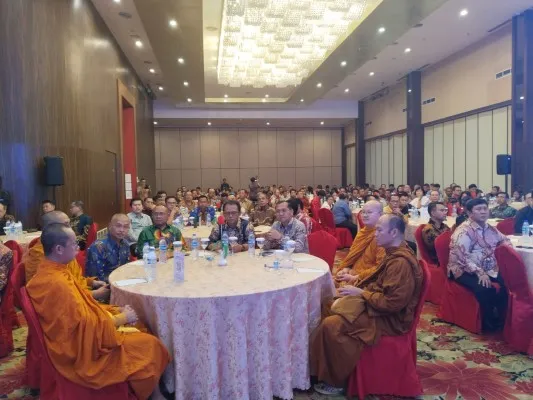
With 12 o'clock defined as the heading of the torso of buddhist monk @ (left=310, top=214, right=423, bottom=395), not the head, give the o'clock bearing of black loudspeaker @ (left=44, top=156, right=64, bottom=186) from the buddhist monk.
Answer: The black loudspeaker is roughly at 1 o'clock from the buddhist monk.

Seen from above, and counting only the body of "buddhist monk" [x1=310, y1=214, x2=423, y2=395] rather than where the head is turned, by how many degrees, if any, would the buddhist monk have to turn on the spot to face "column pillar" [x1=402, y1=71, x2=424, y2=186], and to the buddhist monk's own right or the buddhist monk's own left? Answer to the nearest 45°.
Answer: approximately 90° to the buddhist monk's own right

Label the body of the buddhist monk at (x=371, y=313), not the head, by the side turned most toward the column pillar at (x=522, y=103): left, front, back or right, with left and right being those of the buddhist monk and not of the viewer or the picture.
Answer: right

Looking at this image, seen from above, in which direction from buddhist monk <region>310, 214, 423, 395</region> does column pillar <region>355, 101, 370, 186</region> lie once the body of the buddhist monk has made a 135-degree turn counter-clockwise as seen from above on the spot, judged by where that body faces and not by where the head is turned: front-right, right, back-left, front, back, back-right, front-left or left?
back-left

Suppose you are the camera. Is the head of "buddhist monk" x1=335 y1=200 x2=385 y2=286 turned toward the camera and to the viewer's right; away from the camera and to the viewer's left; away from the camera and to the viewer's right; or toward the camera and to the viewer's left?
toward the camera and to the viewer's left

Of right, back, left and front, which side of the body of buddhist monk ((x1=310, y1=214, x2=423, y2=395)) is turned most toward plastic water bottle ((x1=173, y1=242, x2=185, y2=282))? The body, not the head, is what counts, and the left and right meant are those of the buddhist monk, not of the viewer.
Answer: front

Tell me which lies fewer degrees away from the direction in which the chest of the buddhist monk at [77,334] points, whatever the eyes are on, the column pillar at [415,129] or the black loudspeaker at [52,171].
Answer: the column pillar

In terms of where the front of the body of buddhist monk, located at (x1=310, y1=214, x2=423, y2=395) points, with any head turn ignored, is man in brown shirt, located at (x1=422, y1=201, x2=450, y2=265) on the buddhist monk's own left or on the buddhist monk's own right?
on the buddhist monk's own right

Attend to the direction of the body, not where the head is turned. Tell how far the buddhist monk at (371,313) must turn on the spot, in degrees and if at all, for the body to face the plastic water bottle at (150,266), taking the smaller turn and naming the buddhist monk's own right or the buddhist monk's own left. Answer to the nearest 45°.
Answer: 0° — they already face it

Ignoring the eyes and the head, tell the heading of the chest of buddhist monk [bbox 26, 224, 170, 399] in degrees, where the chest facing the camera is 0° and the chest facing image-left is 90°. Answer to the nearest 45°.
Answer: approximately 270°

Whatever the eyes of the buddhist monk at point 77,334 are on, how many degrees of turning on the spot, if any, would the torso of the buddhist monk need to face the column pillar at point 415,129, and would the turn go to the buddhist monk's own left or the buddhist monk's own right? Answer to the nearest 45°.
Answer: approximately 45° to the buddhist monk's own left

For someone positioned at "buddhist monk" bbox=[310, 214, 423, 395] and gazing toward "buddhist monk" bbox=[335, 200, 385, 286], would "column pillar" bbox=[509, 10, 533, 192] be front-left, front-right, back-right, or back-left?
front-right
